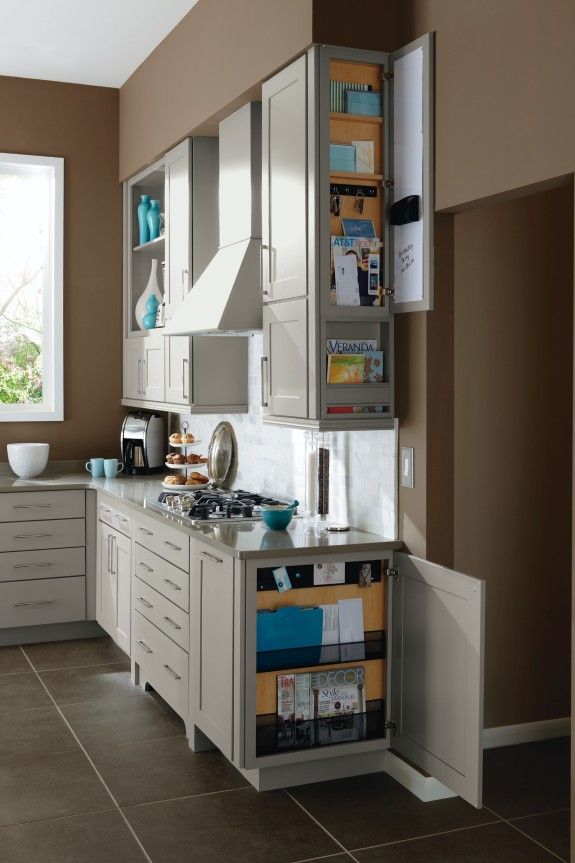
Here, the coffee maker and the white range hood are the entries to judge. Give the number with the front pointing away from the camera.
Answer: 0

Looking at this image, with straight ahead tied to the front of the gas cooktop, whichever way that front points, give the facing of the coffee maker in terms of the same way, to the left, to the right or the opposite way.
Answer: the same way

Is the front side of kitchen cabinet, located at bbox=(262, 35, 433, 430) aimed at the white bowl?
no

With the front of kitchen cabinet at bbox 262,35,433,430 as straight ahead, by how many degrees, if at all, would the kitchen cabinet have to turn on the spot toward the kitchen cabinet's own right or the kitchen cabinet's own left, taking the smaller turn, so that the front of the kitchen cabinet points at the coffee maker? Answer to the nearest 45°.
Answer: approximately 90° to the kitchen cabinet's own right

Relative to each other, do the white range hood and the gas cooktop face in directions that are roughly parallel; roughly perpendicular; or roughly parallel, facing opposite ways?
roughly parallel

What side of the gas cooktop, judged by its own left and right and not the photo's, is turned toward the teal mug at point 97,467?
right

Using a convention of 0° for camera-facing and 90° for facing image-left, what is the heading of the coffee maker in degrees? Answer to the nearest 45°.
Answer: approximately 45°

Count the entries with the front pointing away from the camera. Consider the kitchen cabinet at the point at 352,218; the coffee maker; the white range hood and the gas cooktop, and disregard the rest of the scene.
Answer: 0

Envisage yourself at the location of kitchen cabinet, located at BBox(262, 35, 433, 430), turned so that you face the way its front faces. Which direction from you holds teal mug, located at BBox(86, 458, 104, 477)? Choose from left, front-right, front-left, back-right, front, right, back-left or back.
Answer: right

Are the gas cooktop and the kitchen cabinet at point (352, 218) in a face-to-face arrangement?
no

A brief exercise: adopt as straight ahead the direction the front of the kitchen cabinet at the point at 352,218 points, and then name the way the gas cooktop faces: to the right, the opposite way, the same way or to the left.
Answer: the same way

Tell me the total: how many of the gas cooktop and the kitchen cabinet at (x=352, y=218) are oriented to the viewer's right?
0

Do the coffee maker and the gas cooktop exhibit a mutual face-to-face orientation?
no

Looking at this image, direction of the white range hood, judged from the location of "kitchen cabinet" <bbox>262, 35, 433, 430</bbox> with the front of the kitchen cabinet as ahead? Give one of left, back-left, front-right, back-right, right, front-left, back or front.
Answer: right
